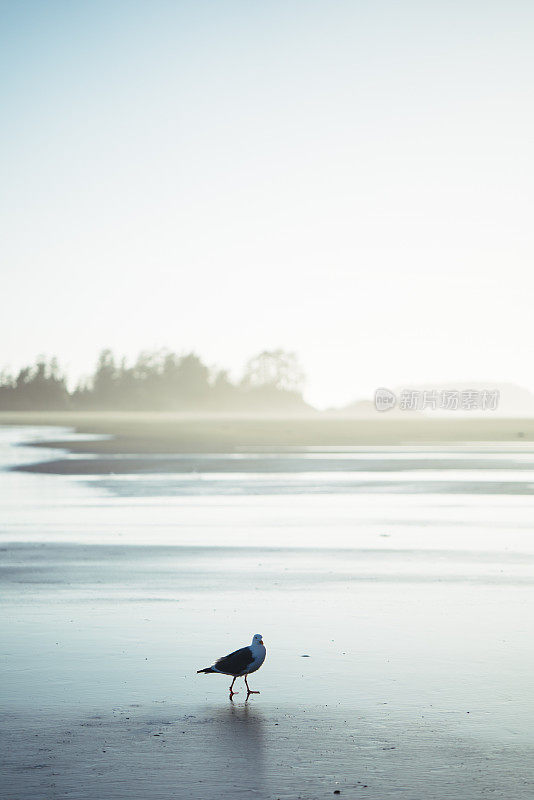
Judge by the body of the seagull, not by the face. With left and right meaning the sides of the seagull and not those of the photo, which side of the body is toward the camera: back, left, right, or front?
right
